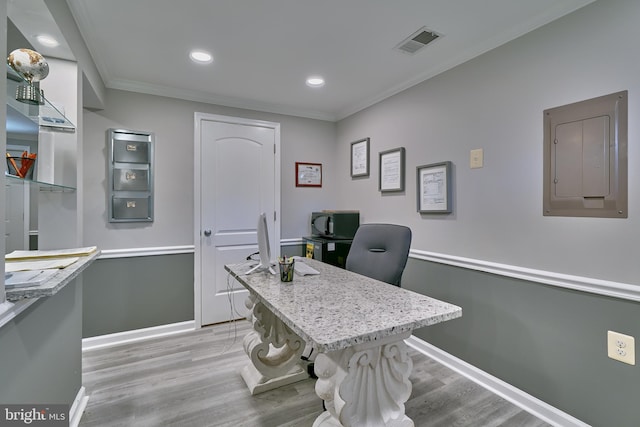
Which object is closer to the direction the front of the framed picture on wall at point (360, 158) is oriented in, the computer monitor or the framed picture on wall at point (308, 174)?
the computer monitor

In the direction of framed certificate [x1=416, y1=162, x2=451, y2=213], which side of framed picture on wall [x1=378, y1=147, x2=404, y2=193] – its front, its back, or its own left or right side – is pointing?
left

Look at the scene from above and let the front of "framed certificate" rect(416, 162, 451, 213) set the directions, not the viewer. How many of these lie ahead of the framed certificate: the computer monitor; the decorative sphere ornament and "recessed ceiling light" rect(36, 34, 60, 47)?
3

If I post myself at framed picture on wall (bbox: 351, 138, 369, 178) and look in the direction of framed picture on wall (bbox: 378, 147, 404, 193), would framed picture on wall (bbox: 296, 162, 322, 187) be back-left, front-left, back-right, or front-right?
back-right

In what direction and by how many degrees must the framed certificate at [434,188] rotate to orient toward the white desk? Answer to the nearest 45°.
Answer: approximately 45° to its left

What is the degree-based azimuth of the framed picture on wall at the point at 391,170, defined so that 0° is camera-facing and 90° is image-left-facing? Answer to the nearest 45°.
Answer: approximately 45°

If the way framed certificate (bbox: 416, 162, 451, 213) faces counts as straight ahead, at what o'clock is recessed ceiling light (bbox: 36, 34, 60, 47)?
The recessed ceiling light is roughly at 12 o'clock from the framed certificate.

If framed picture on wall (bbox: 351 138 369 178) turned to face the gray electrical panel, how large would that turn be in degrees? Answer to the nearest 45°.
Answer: approximately 90° to its left

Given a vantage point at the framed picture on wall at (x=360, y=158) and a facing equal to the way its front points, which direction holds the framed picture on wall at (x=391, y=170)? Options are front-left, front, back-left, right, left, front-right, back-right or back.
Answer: left

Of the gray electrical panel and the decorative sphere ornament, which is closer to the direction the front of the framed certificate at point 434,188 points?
the decorative sphere ornament

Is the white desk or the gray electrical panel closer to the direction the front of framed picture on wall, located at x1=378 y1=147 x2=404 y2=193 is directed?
the white desk
